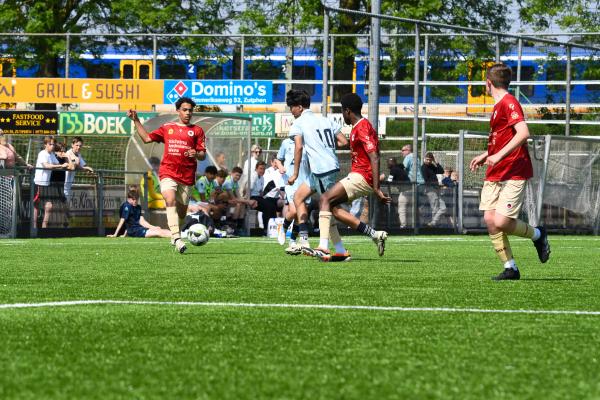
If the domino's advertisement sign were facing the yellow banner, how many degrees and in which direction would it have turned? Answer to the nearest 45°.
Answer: approximately 90° to its right

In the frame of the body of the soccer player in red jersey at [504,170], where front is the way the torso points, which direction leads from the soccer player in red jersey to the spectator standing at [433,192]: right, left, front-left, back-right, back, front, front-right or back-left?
right

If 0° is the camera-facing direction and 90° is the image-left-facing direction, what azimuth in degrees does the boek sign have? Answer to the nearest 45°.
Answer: approximately 0°

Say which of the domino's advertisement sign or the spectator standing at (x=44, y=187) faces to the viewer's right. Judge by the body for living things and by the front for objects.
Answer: the spectator standing

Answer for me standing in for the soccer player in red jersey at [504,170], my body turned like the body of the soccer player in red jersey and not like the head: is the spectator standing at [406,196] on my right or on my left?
on my right

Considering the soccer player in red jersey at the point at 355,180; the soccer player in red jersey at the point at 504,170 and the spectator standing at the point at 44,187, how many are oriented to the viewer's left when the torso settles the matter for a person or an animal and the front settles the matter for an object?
2

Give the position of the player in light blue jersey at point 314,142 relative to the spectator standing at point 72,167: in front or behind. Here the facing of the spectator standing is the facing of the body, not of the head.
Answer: in front

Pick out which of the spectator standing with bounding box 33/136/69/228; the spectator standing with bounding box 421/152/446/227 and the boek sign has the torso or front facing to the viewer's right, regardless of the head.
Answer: the spectator standing with bounding box 33/136/69/228

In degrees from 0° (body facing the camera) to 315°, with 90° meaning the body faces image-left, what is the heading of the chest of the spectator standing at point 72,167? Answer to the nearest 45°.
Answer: approximately 315°

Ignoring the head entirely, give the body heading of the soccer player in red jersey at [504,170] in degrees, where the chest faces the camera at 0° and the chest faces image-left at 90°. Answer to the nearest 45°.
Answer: approximately 90°
